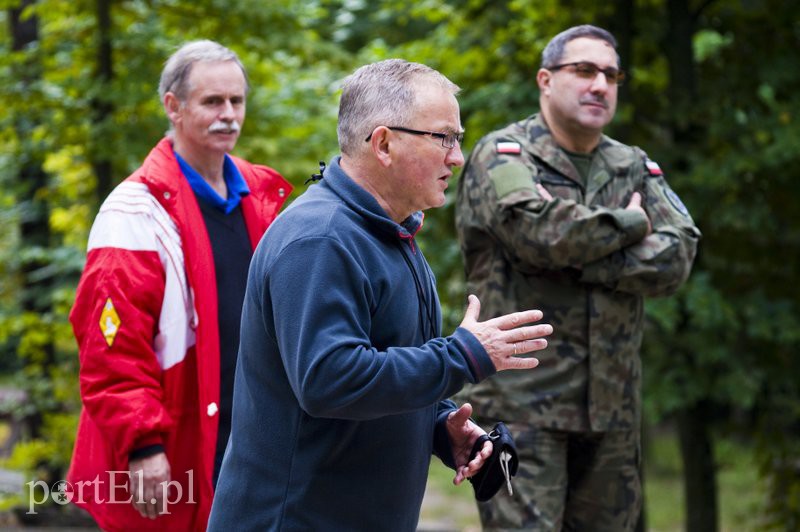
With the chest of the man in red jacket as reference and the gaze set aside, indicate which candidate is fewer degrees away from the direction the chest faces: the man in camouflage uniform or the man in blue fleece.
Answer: the man in blue fleece

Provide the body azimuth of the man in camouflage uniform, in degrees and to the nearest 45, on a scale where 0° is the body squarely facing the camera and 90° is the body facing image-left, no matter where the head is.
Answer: approximately 315°

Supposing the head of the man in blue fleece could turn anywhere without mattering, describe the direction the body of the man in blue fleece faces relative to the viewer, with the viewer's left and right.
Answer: facing to the right of the viewer

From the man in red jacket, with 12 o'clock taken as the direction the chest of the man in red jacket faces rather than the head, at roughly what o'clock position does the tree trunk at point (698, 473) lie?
The tree trunk is roughly at 9 o'clock from the man in red jacket.

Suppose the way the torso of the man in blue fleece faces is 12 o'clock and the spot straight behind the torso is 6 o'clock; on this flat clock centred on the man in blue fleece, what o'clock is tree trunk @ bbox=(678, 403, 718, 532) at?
The tree trunk is roughly at 10 o'clock from the man in blue fleece.

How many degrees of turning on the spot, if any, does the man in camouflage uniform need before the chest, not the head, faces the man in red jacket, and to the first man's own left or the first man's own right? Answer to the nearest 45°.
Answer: approximately 90° to the first man's own right

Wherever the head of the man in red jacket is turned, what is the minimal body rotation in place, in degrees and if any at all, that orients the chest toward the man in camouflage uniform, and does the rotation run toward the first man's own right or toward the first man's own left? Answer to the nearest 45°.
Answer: approximately 45° to the first man's own left

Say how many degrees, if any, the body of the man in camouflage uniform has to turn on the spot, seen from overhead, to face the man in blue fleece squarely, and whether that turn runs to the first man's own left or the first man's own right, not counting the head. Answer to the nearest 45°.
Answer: approximately 45° to the first man's own right

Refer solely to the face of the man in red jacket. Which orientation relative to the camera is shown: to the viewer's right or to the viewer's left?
to the viewer's right
